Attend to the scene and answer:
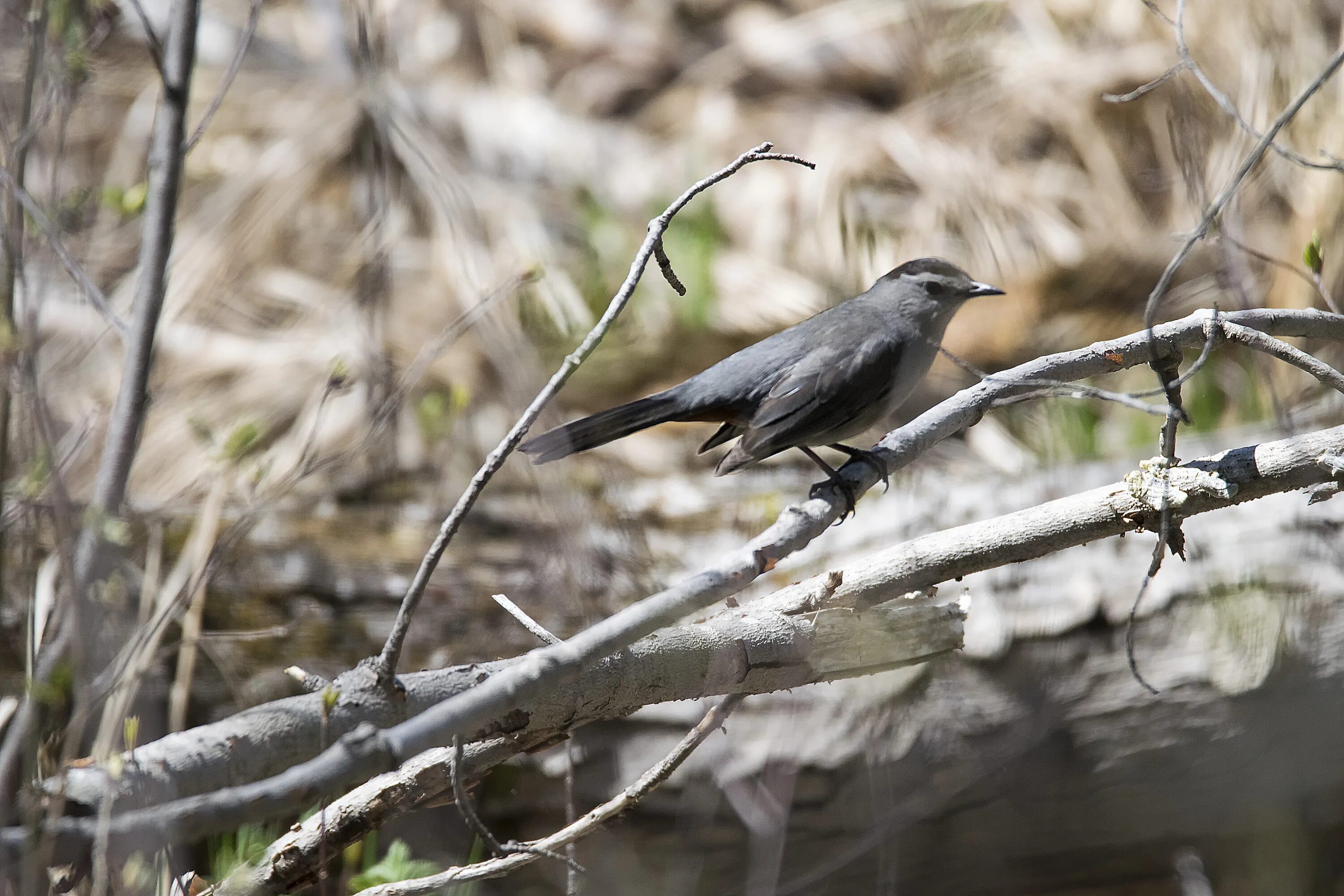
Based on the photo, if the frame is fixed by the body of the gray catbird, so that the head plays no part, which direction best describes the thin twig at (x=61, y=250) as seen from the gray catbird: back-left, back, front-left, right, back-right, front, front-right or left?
back-right

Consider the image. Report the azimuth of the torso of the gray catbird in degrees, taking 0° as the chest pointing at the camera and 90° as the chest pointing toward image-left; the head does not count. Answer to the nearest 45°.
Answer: approximately 270°

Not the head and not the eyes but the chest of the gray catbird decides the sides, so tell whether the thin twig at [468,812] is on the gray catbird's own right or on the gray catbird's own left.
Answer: on the gray catbird's own right

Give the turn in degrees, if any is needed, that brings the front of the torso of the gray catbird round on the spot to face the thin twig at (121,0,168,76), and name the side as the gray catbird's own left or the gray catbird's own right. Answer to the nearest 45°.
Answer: approximately 135° to the gray catbird's own right

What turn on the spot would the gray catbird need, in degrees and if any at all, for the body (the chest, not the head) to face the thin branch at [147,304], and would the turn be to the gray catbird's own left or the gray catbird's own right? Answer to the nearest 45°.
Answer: approximately 135° to the gray catbird's own right
